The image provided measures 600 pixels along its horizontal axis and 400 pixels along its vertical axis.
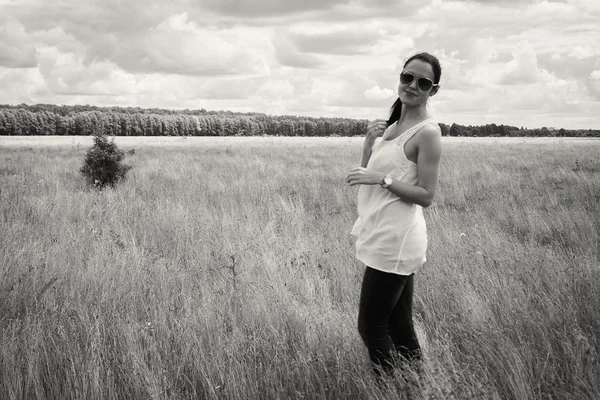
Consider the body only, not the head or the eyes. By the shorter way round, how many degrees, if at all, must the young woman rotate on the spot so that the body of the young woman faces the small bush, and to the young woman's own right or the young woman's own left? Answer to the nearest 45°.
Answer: approximately 90° to the young woman's own right

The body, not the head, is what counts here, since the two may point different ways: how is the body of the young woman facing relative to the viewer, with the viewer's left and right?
facing the viewer and to the left of the viewer
